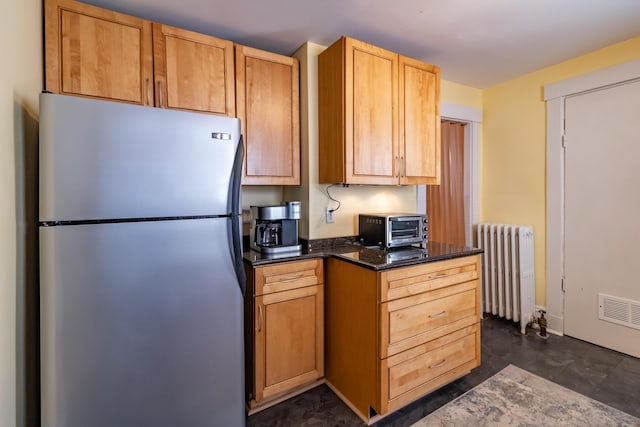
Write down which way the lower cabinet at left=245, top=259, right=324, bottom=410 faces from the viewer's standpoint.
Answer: facing the viewer and to the right of the viewer

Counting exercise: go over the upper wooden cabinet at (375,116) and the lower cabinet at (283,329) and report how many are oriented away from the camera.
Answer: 0

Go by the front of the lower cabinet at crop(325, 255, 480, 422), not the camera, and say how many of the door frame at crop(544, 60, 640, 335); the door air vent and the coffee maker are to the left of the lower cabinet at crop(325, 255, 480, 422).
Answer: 2

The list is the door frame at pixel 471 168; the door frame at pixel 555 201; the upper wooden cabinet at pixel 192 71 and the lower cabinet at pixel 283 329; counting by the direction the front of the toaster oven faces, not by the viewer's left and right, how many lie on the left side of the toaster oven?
2

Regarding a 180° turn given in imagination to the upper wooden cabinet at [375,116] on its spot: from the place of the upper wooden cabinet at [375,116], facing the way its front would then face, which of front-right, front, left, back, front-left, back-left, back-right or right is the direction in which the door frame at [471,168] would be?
right

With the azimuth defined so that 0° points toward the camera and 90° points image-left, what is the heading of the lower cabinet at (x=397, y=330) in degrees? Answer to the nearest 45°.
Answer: approximately 315°

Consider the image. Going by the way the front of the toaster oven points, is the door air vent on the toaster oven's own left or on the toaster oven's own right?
on the toaster oven's own left

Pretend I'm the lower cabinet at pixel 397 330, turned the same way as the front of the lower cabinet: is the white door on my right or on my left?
on my left

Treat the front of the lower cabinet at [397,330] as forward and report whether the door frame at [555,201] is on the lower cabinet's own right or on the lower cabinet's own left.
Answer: on the lower cabinet's own left

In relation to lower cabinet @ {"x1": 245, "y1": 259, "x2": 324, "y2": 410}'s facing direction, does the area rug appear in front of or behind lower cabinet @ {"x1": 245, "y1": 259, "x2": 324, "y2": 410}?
in front

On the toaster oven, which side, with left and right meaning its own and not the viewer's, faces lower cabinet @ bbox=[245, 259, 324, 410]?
right
